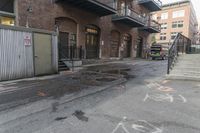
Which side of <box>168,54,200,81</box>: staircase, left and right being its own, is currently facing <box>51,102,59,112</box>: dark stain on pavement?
front

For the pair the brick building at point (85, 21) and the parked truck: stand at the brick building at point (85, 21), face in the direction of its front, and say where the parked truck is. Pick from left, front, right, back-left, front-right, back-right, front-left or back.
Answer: left

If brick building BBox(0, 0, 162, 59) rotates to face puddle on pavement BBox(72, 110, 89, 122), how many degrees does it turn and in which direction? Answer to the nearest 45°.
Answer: approximately 45° to its right

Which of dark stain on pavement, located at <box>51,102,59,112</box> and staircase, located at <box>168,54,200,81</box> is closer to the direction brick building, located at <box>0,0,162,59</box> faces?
the staircase

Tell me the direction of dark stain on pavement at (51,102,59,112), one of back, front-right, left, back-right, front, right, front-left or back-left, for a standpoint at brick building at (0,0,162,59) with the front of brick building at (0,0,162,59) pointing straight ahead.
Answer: front-right

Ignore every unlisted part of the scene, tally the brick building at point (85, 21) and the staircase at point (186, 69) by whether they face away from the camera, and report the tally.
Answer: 0

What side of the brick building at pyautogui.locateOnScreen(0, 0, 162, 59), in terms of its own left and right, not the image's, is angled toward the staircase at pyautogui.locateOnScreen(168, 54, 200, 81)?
front

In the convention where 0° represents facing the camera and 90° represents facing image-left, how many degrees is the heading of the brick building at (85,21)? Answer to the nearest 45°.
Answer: approximately 315°
